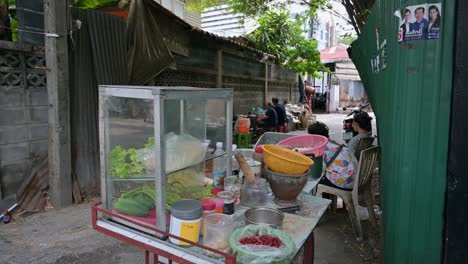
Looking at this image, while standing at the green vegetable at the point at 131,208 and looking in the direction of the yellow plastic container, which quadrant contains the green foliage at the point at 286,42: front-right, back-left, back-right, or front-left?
front-left

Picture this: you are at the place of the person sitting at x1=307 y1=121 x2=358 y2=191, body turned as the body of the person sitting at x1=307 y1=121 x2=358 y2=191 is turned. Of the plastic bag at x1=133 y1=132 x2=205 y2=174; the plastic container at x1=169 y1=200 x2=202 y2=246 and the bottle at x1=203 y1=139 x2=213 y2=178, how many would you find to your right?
0

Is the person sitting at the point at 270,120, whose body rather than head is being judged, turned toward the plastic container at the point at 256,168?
no

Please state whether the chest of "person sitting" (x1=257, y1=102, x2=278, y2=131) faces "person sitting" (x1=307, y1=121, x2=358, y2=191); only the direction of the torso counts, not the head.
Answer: no

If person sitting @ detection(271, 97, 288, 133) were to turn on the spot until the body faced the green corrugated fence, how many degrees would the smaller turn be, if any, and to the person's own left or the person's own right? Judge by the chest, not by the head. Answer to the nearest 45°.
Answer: approximately 90° to the person's own left

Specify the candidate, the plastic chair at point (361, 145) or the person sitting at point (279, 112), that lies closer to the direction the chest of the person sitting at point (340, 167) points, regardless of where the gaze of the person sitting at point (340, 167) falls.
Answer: the person sitting

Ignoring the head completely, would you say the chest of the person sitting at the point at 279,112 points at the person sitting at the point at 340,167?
no

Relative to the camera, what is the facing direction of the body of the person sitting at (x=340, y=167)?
to the viewer's left
